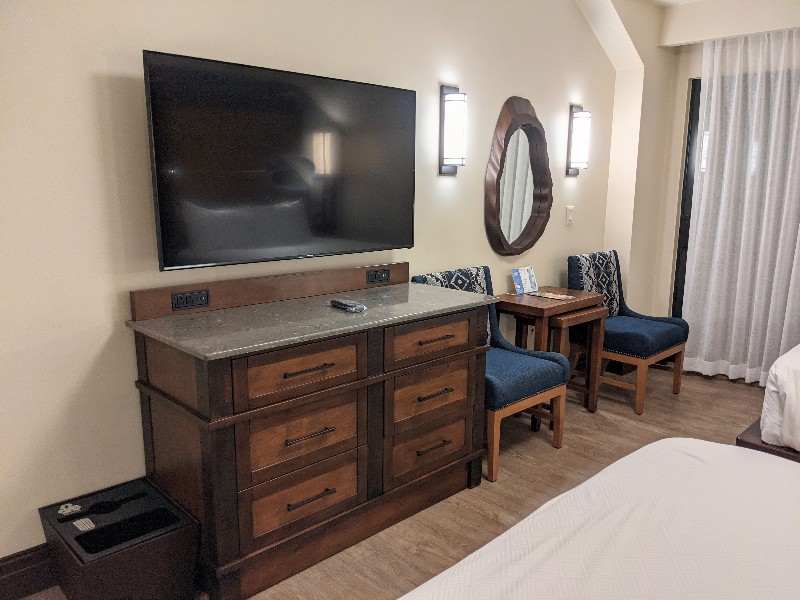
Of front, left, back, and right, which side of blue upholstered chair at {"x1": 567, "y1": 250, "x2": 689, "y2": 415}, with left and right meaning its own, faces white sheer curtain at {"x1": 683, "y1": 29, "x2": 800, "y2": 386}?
left

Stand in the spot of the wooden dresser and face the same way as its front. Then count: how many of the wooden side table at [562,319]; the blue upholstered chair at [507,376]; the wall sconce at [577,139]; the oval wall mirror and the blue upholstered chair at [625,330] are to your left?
5

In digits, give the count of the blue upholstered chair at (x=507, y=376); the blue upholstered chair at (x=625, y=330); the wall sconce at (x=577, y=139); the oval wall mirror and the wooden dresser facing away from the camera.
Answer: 0

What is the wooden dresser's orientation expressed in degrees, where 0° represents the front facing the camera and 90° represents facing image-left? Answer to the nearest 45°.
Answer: approximately 315°

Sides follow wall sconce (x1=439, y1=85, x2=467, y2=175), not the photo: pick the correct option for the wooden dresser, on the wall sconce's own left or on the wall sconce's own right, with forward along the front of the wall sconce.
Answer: on the wall sconce's own right

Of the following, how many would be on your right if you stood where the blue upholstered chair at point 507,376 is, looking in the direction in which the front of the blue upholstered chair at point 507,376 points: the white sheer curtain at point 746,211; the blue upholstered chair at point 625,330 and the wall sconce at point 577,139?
0

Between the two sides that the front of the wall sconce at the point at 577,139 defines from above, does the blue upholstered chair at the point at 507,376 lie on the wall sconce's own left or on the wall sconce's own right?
on the wall sconce's own right

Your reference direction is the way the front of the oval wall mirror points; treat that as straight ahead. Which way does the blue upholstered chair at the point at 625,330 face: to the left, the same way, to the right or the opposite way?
the same way

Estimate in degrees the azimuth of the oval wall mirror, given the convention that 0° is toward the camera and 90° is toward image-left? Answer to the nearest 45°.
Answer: approximately 315°

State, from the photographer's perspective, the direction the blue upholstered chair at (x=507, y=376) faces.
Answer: facing the viewer and to the right of the viewer

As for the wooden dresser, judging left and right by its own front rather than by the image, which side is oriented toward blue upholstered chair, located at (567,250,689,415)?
left

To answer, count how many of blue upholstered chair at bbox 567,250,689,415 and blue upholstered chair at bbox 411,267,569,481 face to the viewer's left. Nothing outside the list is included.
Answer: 0

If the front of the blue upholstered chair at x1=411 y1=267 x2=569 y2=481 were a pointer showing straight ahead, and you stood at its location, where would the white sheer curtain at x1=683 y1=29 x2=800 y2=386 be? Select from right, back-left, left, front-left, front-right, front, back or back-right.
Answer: left

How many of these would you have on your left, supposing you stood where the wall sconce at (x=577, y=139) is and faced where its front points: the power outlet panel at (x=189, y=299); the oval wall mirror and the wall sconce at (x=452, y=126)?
0

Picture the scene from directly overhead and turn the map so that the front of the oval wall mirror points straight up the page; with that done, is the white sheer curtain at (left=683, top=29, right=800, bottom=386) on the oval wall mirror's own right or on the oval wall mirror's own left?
on the oval wall mirror's own left

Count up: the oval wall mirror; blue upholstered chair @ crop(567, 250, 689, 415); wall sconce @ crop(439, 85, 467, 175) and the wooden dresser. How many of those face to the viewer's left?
0

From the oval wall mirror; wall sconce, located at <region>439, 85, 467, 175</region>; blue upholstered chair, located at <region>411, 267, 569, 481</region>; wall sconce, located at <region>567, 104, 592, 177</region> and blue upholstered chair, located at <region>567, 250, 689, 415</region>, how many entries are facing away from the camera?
0

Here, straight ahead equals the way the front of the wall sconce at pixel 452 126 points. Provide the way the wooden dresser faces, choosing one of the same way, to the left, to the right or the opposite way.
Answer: the same way
